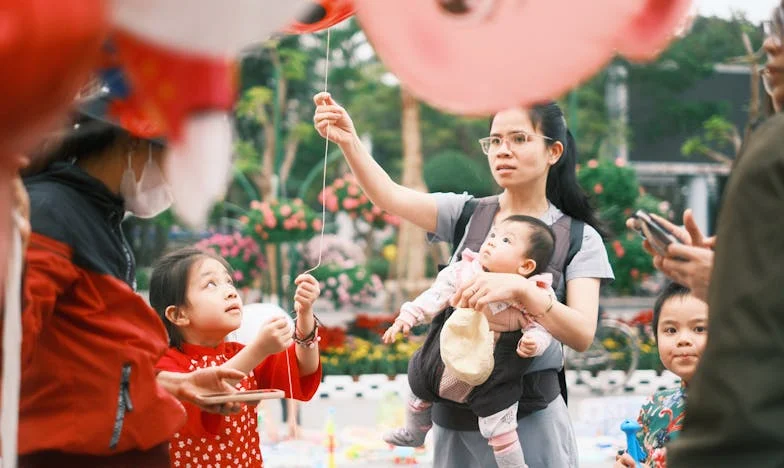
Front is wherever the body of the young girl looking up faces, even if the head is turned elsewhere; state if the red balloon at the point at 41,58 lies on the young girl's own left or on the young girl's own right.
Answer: on the young girl's own right

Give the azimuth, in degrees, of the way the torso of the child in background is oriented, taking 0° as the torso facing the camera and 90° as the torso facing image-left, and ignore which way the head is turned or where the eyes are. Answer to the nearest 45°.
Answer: approximately 0°

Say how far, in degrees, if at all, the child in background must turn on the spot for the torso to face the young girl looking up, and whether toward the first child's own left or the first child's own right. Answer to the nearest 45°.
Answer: approximately 90° to the first child's own right

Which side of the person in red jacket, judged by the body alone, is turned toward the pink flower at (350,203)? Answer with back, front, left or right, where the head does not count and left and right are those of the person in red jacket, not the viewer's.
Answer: left

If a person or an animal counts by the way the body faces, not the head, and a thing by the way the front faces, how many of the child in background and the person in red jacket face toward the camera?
1

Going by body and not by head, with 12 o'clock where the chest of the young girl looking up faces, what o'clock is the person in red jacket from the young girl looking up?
The person in red jacket is roughly at 2 o'clock from the young girl looking up.

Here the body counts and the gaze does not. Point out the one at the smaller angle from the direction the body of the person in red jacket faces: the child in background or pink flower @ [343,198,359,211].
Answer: the child in background

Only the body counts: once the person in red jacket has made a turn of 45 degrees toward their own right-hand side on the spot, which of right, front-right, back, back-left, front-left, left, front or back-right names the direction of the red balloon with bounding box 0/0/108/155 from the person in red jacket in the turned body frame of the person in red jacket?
front-right

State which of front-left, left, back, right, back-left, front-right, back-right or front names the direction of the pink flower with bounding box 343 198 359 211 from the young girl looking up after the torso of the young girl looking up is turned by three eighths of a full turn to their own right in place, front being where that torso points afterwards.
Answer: right

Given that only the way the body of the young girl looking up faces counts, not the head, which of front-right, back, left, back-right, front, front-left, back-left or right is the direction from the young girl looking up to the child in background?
front-left

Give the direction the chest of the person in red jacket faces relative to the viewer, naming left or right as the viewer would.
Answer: facing to the right of the viewer

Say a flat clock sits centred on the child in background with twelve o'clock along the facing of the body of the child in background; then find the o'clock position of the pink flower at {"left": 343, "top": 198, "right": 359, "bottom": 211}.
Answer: The pink flower is roughly at 5 o'clock from the child in background.

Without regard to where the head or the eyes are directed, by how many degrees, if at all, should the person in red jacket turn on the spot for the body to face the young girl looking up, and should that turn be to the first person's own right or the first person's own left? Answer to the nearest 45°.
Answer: approximately 45° to the first person's own left

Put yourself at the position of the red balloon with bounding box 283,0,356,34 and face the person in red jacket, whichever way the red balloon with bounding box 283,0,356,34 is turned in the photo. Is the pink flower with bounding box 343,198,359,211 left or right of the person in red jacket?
right
